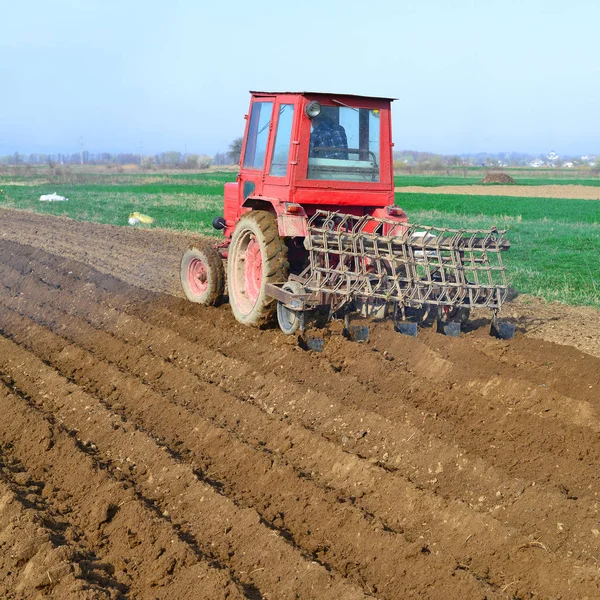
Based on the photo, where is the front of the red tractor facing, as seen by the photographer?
facing away from the viewer and to the left of the viewer
